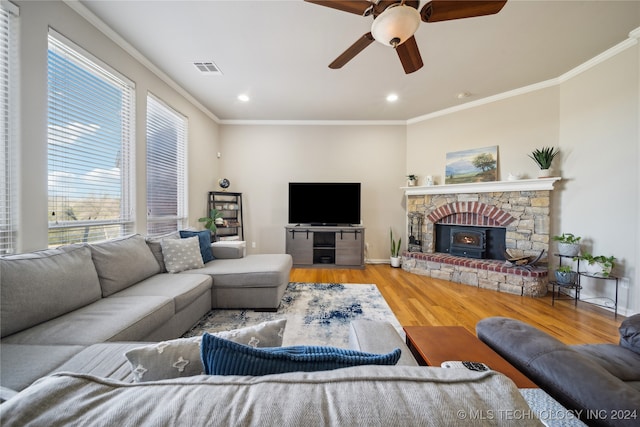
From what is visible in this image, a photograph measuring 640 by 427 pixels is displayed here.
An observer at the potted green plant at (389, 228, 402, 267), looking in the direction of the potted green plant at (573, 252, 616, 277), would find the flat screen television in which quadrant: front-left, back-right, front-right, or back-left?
back-right

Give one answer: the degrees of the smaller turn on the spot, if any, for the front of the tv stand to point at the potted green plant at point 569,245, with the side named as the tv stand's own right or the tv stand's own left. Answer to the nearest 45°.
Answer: approximately 45° to the tv stand's own left

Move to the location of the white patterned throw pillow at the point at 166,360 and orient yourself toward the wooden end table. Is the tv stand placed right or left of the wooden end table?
left

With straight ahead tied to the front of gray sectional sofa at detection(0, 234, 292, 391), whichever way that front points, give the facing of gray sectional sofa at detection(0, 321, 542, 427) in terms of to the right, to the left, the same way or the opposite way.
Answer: to the left

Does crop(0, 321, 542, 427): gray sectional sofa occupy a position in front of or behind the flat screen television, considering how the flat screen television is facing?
in front

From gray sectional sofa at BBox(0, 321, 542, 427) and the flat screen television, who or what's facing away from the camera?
the gray sectional sofa

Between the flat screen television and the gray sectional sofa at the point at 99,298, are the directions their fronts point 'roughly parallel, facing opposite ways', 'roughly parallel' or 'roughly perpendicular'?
roughly perpendicular

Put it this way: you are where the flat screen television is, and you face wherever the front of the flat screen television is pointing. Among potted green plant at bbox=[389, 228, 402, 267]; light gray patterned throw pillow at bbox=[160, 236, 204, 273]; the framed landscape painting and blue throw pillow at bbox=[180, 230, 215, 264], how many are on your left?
2

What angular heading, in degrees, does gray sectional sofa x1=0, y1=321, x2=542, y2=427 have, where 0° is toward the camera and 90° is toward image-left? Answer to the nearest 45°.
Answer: approximately 180°

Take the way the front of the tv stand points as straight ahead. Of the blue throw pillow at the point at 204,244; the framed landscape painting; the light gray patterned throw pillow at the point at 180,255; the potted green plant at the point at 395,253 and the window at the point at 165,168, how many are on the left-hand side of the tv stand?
2

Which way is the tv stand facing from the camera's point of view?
toward the camera

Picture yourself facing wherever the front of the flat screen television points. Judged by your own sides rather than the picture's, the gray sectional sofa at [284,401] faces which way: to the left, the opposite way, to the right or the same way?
the opposite way

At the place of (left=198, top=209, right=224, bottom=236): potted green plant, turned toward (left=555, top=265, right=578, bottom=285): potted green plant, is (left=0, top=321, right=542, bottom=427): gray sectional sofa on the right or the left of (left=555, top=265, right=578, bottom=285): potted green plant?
right

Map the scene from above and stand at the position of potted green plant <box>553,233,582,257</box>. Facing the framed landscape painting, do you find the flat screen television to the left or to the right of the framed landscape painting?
left

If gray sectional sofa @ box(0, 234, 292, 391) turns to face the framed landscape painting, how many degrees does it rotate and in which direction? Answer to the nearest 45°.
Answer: approximately 45° to its left

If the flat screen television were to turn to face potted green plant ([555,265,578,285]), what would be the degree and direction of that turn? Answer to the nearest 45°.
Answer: approximately 45° to its left

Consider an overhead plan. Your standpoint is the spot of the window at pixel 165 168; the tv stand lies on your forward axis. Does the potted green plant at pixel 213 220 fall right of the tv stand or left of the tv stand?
left

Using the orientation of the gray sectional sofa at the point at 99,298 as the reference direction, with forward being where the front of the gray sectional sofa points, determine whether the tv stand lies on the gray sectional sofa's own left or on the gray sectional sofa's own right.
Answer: on the gray sectional sofa's own left

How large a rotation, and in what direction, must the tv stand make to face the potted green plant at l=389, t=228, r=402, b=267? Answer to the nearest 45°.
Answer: approximately 90° to its left

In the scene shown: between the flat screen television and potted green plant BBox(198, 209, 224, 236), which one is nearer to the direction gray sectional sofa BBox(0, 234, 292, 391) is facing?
the flat screen television
